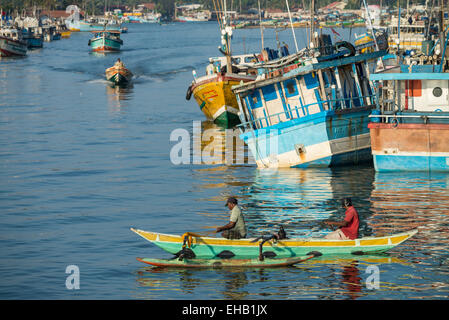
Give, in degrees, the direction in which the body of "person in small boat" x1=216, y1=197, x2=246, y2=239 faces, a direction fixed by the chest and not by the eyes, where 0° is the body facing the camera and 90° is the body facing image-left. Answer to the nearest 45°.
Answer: approximately 90°

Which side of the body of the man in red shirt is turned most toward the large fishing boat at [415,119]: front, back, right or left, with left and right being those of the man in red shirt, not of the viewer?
right

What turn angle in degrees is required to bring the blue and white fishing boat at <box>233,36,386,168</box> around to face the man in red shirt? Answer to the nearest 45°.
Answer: approximately 135° to its left

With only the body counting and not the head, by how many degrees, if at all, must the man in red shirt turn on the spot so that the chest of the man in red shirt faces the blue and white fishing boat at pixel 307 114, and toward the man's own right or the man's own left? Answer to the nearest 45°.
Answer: approximately 90° to the man's own right

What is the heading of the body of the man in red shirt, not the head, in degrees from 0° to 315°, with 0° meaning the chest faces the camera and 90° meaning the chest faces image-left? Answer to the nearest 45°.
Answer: approximately 90°

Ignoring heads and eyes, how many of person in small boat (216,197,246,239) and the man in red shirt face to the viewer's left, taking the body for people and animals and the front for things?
2

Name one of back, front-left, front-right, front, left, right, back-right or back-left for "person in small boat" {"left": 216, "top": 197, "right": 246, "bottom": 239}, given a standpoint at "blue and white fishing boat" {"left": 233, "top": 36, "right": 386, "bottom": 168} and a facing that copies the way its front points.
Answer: back-left
